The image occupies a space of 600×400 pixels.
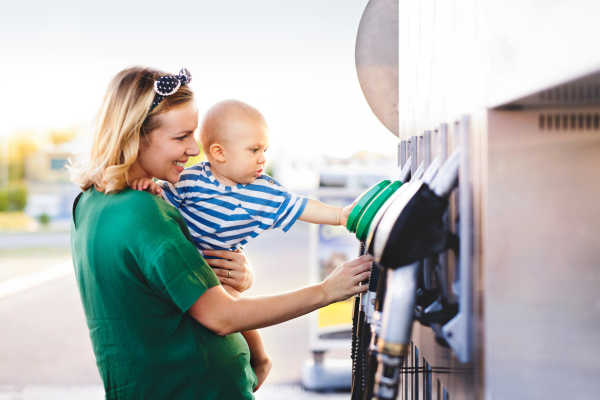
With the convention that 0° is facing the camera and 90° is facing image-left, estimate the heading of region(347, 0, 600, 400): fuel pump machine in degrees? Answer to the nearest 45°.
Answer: approximately 90°

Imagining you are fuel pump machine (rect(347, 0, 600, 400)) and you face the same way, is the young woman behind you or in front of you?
in front

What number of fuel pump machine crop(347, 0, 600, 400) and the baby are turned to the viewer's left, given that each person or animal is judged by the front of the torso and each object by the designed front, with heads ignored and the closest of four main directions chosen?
1

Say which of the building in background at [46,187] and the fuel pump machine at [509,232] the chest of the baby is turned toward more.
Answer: the fuel pump machine

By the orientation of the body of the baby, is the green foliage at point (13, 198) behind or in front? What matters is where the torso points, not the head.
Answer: behind

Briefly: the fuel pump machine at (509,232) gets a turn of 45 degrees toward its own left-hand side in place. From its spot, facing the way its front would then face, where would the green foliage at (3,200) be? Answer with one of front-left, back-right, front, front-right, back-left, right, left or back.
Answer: right

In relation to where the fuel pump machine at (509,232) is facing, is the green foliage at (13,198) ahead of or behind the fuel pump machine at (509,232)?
ahead

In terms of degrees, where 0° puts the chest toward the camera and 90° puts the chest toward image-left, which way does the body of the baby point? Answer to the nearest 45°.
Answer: approximately 315°

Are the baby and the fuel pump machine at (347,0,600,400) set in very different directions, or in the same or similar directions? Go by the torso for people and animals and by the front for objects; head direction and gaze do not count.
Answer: very different directions

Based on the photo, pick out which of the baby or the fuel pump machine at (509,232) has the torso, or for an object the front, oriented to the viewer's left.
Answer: the fuel pump machine

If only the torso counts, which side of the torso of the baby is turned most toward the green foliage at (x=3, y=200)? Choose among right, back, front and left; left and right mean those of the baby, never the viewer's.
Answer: back

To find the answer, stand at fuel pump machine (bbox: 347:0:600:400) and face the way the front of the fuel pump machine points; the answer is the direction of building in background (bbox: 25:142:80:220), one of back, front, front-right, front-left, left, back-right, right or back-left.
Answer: front-right
